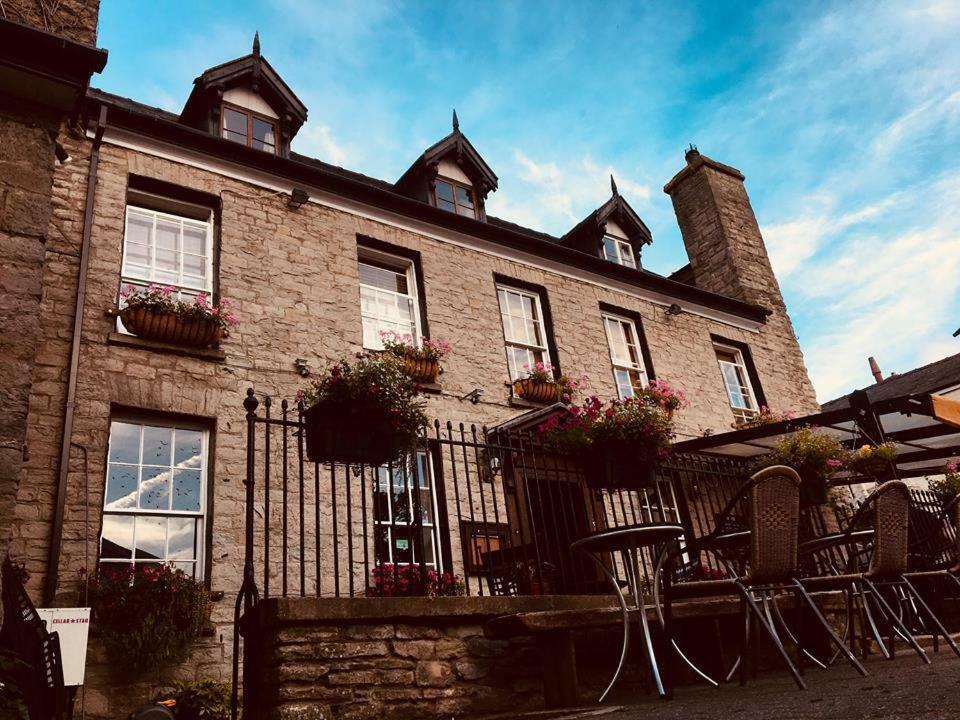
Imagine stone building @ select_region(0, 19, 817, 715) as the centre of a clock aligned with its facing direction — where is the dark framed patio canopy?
The dark framed patio canopy is roughly at 10 o'clock from the stone building.

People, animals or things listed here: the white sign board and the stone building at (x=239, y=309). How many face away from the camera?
0

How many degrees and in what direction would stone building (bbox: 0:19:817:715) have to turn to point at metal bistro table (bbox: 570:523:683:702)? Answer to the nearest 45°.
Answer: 0° — it already faces it

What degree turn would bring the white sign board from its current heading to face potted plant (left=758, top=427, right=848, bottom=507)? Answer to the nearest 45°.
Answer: approximately 90° to its left

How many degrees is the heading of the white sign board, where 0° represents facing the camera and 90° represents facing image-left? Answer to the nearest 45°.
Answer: approximately 0°

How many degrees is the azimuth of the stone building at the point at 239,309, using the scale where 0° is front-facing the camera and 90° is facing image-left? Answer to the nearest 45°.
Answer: approximately 315°
